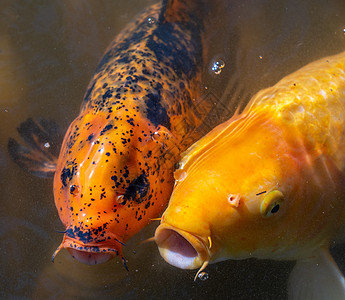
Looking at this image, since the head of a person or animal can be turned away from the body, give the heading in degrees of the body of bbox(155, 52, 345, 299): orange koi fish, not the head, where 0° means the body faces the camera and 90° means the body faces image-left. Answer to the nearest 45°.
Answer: approximately 45°

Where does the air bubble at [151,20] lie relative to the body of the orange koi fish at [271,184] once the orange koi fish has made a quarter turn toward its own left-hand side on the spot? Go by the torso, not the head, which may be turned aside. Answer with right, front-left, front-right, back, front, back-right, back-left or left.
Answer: back-left

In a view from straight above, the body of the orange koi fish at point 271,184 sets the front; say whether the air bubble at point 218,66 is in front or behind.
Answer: behind

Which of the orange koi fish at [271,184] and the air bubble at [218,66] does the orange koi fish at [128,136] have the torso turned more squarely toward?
the orange koi fish

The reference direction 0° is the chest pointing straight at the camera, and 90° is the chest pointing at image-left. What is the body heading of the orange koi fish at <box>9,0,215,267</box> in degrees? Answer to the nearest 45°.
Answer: approximately 0°

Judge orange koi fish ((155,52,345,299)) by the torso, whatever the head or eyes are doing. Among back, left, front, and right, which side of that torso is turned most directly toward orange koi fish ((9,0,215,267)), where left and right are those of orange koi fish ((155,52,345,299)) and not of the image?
right
